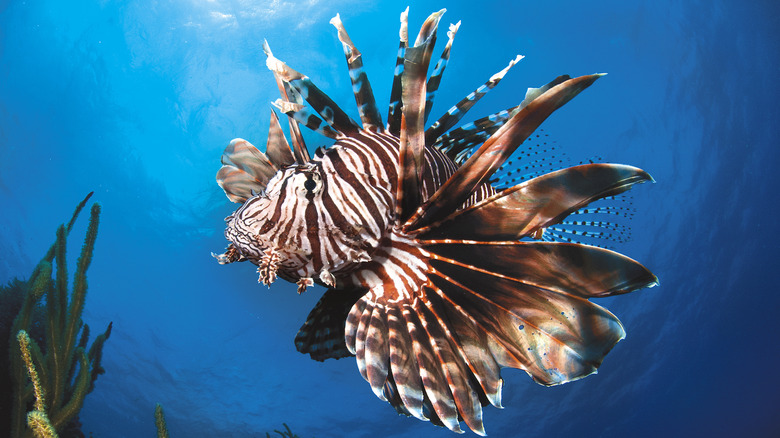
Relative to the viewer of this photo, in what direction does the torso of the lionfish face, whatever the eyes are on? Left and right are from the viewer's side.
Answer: facing the viewer and to the left of the viewer

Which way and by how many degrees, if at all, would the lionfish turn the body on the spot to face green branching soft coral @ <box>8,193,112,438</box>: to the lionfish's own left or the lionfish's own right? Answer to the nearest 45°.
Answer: approximately 45° to the lionfish's own right
